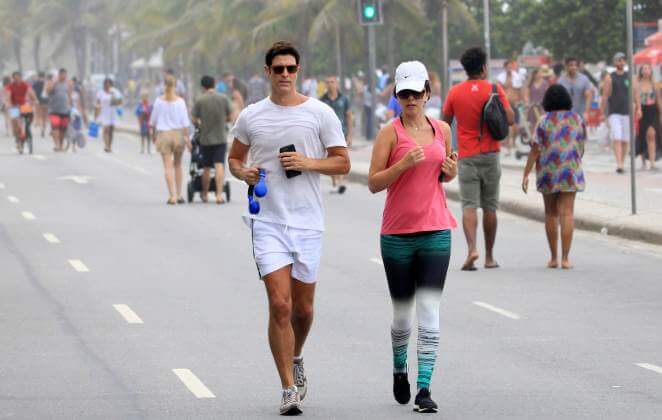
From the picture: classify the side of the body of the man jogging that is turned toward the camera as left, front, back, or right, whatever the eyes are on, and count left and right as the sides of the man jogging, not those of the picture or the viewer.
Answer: front

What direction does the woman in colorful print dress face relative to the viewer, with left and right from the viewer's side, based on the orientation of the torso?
facing away from the viewer

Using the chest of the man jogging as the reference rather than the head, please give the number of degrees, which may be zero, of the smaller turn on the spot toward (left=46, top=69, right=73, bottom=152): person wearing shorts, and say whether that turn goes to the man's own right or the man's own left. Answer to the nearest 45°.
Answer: approximately 180°

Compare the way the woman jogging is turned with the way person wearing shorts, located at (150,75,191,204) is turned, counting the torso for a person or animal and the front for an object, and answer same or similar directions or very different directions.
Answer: very different directions

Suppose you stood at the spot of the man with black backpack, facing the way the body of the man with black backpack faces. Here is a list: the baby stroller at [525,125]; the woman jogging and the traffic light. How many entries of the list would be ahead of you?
2

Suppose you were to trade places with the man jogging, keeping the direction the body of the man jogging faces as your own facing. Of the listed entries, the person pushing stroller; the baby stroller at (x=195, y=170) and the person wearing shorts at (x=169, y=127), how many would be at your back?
3

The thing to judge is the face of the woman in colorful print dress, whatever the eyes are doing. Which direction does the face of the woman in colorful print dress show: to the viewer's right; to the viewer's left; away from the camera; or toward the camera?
away from the camera

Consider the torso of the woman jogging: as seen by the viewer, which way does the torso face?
toward the camera

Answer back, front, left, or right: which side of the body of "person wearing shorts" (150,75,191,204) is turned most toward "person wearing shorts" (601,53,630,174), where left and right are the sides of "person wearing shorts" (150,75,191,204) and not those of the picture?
right

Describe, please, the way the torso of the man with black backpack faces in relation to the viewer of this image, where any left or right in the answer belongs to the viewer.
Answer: facing away from the viewer

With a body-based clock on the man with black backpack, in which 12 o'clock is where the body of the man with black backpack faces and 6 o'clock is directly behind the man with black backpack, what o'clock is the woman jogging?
The woman jogging is roughly at 6 o'clock from the man with black backpack.

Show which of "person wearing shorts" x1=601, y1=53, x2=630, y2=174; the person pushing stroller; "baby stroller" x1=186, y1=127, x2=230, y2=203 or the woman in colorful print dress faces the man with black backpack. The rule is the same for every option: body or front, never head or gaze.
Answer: the person wearing shorts
